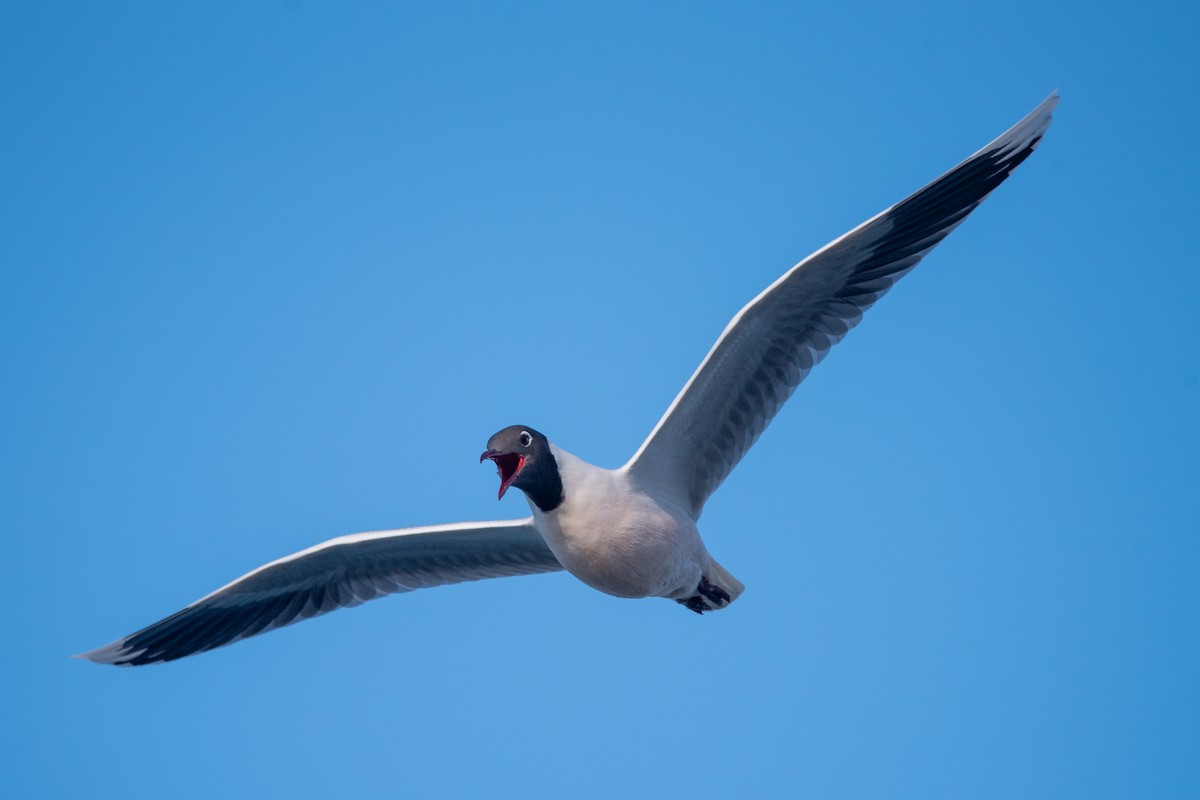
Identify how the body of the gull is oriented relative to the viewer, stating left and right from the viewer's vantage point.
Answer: facing the viewer and to the left of the viewer
